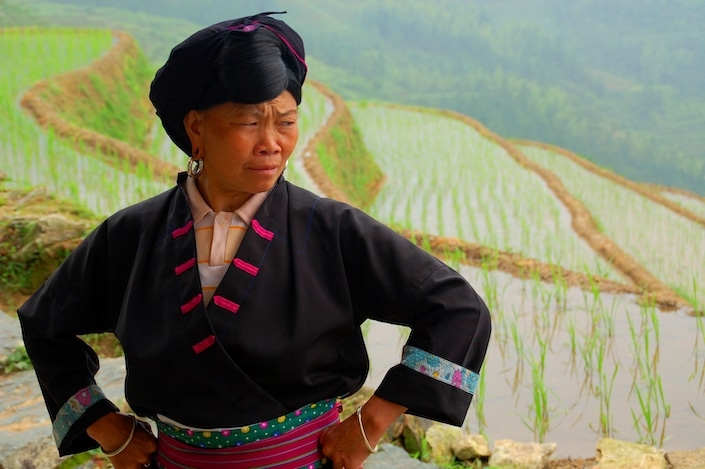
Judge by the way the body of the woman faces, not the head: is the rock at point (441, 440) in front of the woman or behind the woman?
behind

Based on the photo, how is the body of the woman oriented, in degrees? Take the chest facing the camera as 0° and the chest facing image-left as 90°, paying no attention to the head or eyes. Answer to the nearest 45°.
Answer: approximately 0°

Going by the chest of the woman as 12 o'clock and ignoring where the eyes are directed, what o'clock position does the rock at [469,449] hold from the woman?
The rock is roughly at 7 o'clock from the woman.

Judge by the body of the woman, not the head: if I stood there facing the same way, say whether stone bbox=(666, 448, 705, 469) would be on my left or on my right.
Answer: on my left

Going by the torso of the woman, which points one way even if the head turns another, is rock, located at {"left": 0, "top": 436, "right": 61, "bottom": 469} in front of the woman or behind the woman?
behind

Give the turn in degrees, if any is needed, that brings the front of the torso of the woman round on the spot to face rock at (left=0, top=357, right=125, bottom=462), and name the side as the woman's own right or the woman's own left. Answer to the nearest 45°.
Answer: approximately 135° to the woman's own right

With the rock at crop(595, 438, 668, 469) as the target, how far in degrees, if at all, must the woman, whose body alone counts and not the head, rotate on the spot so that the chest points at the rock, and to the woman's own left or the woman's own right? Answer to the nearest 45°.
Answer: approximately 135° to the woman's own left

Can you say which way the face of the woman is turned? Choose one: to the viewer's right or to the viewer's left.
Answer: to the viewer's right

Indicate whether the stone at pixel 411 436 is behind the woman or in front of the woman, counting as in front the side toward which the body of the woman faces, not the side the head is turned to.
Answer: behind

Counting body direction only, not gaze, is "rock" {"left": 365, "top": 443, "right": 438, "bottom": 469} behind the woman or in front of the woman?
behind

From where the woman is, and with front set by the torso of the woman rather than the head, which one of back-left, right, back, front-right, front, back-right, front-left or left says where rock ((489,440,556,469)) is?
back-left

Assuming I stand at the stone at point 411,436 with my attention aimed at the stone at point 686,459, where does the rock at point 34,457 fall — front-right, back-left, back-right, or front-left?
back-right
